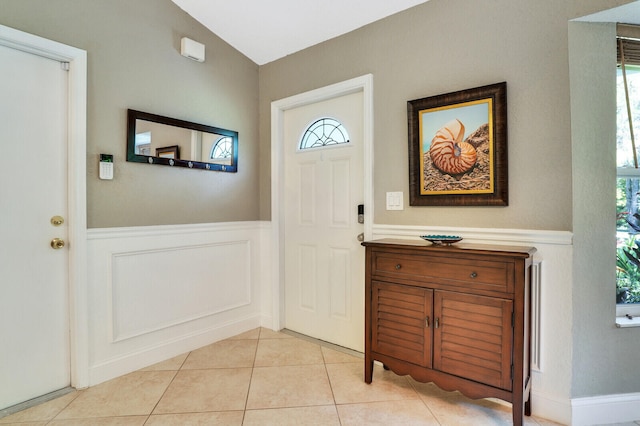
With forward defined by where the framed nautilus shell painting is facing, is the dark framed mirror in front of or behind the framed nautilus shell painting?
in front

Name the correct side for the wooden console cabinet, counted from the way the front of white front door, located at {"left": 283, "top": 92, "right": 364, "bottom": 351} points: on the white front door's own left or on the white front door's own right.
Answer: on the white front door's own left

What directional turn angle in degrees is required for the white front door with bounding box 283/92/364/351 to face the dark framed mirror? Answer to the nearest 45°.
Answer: approximately 45° to its right

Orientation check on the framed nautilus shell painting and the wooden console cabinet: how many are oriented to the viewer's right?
0

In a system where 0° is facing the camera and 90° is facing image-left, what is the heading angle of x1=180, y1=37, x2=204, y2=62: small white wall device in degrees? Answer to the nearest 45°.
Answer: approximately 315°

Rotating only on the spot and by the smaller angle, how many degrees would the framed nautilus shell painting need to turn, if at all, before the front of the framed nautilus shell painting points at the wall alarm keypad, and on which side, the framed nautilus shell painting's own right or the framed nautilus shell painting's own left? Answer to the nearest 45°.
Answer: approximately 45° to the framed nautilus shell painting's own right

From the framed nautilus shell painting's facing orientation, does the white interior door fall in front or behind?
in front

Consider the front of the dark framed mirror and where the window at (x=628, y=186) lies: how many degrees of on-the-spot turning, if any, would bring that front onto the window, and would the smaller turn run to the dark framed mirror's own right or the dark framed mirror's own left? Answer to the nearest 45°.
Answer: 0° — it already faces it

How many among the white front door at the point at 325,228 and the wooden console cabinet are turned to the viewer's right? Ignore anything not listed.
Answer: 0

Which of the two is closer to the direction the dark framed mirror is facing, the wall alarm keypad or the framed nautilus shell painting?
the framed nautilus shell painting

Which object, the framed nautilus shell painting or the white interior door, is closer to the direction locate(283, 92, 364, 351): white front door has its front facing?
the white interior door
